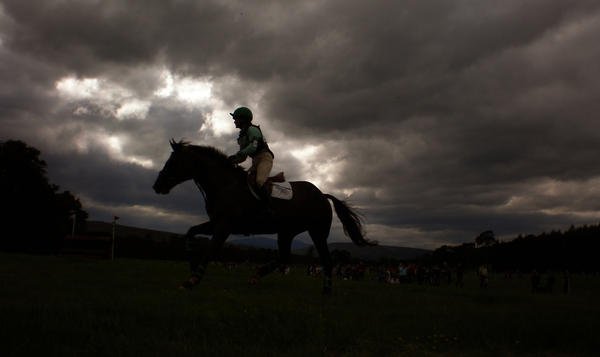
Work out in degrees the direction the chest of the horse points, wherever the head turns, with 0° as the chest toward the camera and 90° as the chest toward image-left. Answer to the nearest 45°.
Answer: approximately 90°

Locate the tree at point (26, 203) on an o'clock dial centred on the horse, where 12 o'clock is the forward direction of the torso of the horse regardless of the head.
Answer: The tree is roughly at 2 o'clock from the horse.

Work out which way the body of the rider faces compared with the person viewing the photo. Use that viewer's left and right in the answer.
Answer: facing to the left of the viewer

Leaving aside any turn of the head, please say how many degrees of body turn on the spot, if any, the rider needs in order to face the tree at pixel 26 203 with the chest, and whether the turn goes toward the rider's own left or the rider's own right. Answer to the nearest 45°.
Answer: approximately 45° to the rider's own right

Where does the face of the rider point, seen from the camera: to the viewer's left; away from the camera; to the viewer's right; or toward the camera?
to the viewer's left
